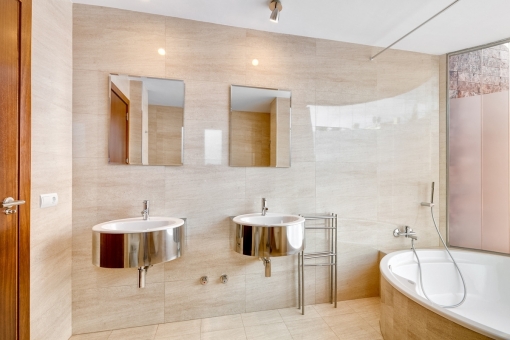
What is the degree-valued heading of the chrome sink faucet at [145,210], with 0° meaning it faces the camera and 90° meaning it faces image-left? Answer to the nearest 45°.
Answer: approximately 0°

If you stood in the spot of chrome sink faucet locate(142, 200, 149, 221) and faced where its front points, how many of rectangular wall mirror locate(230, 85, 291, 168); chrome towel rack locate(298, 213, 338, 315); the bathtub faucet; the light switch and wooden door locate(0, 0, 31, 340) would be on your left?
3

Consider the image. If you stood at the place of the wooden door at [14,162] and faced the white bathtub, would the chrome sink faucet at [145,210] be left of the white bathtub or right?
left

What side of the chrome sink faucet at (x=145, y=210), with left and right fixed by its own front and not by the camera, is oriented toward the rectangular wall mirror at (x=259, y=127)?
left

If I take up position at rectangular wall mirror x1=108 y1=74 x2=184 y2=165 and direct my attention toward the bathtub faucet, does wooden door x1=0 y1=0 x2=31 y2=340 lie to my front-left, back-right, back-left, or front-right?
back-right

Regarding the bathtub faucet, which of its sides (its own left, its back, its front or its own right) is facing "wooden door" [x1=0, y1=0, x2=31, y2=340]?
right

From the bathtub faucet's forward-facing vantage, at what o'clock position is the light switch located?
The light switch is roughly at 3 o'clock from the bathtub faucet.

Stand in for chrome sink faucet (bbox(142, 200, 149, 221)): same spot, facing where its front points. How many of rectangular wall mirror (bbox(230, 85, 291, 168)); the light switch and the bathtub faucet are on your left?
2

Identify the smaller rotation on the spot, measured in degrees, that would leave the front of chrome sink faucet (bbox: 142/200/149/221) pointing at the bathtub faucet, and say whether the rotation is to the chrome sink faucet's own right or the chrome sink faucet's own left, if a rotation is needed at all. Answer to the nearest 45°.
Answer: approximately 90° to the chrome sink faucet's own left

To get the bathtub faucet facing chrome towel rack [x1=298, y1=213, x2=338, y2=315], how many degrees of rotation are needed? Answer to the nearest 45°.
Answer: approximately 90° to its right

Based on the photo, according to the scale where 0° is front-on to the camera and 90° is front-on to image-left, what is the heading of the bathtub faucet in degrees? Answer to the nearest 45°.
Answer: approximately 315°
